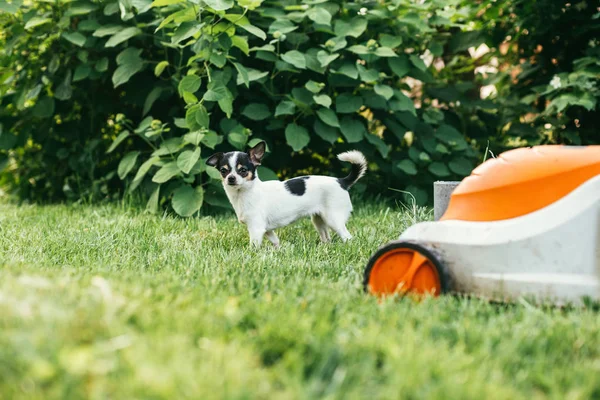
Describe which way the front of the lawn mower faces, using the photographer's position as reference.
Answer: facing to the left of the viewer

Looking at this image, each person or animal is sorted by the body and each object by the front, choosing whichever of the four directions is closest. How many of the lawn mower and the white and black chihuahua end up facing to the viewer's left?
2

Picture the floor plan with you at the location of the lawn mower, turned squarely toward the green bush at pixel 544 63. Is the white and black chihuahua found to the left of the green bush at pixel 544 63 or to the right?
left

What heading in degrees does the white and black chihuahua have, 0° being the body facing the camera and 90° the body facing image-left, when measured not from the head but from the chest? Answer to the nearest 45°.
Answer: approximately 90°

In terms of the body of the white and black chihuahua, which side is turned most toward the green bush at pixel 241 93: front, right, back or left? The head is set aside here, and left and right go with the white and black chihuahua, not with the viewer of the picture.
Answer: right

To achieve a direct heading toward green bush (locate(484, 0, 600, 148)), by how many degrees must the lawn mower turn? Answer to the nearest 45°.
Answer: approximately 90° to its right

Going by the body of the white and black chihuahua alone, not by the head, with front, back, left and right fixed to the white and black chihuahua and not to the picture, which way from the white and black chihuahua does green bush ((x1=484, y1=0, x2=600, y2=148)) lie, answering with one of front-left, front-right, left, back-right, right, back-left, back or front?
back-right

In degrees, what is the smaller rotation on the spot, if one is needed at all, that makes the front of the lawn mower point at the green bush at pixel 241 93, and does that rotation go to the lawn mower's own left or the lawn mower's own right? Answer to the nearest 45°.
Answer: approximately 45° to the lawn mower's own right
